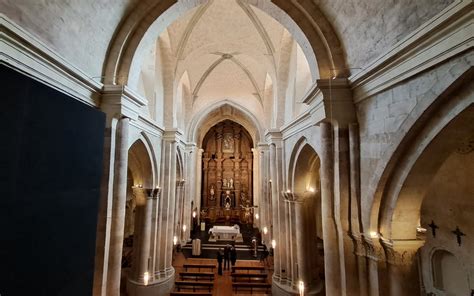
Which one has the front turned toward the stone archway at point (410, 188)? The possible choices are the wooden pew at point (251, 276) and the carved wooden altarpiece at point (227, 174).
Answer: the carved wooden altarpiece

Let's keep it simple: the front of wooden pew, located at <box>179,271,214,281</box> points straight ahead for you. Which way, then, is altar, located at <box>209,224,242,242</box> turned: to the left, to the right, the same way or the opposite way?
the opposite way

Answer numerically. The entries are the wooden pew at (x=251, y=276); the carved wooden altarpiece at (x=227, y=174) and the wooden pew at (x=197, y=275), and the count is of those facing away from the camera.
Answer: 2

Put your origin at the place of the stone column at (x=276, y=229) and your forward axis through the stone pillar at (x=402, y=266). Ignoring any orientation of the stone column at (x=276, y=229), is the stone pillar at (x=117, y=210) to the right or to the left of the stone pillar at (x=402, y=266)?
right

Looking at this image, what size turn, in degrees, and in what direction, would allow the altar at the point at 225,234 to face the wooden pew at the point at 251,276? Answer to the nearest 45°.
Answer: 0° — it already faces it

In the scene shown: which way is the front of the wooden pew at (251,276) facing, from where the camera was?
facing away from the viewer

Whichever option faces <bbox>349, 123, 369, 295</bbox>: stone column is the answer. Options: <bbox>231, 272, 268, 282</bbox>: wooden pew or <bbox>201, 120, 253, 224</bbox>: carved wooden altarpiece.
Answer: the carved wooden altarpiece

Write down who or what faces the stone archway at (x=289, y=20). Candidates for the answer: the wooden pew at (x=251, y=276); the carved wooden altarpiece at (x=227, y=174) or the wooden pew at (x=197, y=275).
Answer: the carved wooden altarpiece

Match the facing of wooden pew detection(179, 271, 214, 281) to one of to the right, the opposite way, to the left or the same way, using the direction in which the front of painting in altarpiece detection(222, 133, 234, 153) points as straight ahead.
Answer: the opposite way

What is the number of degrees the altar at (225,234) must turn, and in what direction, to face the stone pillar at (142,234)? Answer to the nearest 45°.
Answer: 0° — it already faces it

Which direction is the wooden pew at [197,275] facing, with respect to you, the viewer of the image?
facing away from the viewer
